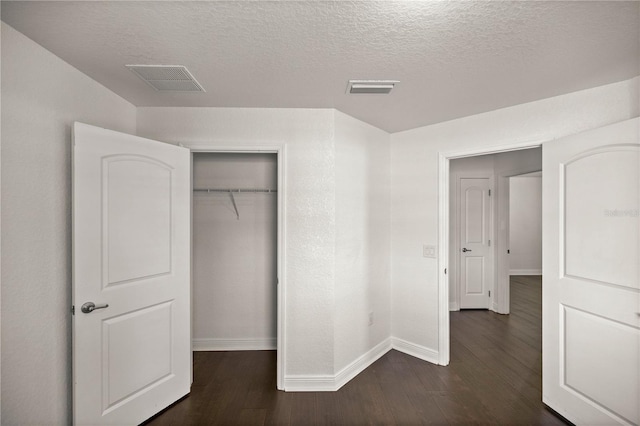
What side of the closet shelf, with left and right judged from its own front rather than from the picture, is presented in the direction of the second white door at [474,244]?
left

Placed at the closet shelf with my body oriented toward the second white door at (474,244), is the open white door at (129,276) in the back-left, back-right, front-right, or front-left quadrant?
back-right

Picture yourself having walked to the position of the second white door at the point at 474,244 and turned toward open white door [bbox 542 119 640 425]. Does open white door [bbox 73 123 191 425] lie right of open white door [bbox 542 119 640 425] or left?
right

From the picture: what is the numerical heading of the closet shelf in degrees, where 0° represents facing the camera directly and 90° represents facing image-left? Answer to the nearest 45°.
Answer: approximately 0°

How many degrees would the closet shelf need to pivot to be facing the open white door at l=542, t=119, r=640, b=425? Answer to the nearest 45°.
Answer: approximately 45° to its left

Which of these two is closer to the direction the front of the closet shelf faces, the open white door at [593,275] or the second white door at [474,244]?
the open white door

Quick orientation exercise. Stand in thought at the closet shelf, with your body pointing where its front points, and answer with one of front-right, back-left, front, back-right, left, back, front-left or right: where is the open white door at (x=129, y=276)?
front-right

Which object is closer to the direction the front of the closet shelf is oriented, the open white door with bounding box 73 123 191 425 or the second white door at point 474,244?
the open white door
